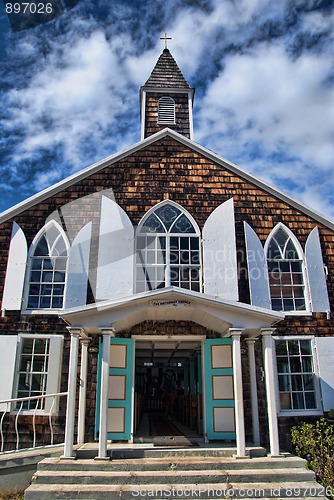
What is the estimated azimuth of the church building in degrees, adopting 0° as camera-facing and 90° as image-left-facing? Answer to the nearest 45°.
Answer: approximately 0°
